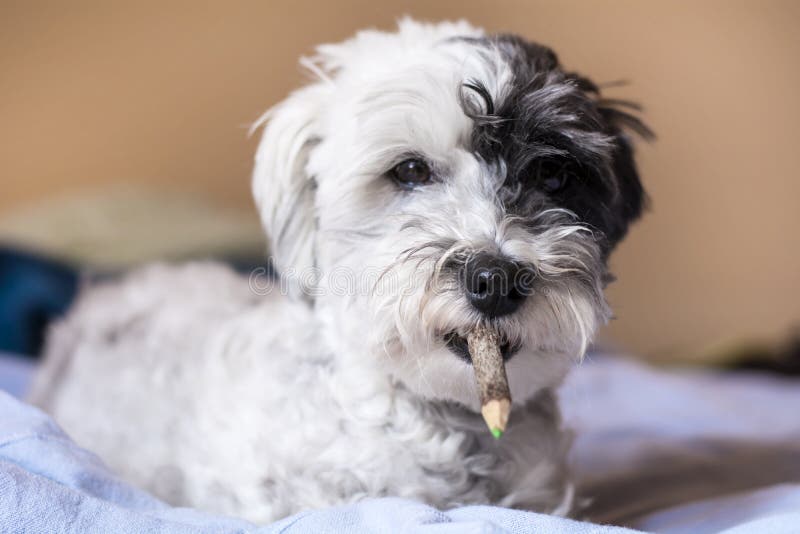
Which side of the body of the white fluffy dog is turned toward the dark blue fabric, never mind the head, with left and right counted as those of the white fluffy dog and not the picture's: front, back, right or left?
back

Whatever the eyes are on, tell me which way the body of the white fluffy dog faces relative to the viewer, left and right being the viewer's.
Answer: facing the viewer and to the right of the viewer
